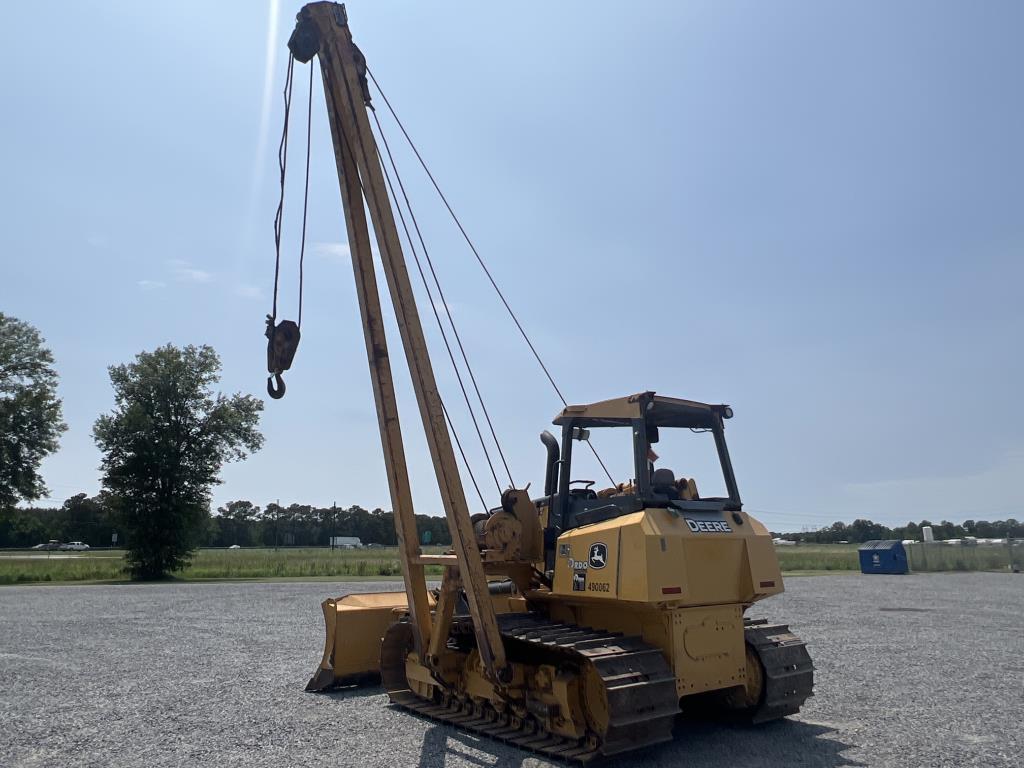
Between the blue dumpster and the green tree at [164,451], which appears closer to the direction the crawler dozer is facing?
the green tree

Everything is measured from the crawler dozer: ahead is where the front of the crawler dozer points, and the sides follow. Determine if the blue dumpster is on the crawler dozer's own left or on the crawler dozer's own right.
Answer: on the crawler dozer's own right

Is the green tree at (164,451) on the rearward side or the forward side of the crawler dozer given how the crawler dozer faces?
on the forward side

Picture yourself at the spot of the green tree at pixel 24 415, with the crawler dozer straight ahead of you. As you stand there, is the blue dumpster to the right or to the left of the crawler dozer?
left

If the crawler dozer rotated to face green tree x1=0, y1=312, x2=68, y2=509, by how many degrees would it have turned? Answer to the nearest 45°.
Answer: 0° — it already faces it

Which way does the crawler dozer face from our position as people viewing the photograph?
facing away from the viewer and to the left of the viewer

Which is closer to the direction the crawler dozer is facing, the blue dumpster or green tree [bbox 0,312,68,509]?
the green tree
